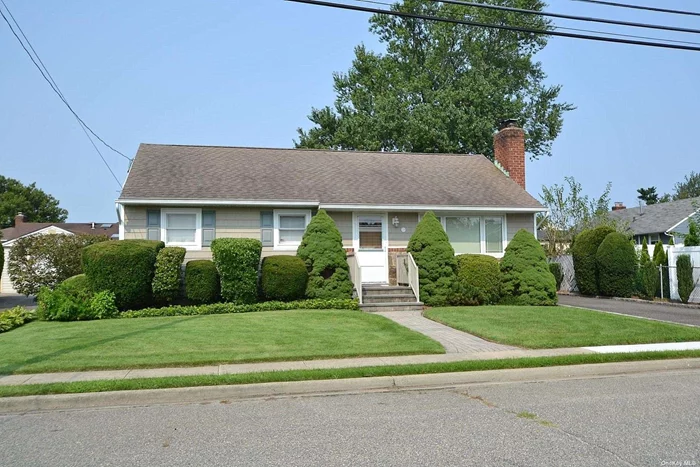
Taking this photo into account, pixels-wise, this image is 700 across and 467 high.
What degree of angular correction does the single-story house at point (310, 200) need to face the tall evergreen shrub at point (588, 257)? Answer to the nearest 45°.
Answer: approximately 90° to its left

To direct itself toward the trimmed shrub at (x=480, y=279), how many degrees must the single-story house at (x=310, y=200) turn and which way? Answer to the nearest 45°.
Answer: approximately 90° to its left

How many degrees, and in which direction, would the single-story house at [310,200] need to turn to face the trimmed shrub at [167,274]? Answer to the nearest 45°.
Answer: approximately 45° to its right

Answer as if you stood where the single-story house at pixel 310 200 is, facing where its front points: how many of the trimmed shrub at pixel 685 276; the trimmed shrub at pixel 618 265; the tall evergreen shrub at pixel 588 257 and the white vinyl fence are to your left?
4

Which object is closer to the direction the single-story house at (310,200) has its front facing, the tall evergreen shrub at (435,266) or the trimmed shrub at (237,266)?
the trimmed shrub

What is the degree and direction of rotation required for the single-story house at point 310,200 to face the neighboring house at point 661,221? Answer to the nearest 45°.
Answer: approximately 135° to its left

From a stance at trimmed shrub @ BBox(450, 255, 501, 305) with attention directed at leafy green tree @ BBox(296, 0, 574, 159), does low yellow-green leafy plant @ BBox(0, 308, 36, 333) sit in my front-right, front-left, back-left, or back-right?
back-left

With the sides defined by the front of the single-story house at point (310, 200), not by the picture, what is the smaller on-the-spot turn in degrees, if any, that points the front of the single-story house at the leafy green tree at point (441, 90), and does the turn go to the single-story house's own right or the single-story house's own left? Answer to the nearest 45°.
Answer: approximately 135° to the single-story house's own left

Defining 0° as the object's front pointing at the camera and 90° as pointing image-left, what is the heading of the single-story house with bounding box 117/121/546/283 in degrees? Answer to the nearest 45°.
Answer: approximately 0°

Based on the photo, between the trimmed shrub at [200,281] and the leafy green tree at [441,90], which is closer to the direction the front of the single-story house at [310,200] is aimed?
the trimmed shrub

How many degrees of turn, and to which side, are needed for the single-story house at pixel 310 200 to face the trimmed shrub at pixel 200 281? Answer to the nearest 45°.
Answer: approximately 45° to its right

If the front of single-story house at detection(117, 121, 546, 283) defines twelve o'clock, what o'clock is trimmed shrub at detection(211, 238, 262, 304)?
The trimmed shrub is roughly at 1 o'clock from the single-story house.

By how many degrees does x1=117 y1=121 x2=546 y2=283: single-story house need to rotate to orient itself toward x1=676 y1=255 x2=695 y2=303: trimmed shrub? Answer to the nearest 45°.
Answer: approximately 90° to its left

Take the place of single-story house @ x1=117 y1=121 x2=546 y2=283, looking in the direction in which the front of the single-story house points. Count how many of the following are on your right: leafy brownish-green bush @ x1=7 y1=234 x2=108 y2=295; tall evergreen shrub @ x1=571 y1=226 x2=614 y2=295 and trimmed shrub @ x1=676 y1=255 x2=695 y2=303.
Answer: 1
